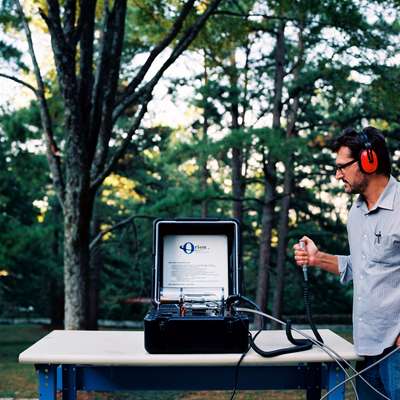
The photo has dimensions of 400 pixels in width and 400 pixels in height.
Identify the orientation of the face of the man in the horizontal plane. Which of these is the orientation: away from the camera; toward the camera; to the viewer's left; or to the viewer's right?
to the viewer's left

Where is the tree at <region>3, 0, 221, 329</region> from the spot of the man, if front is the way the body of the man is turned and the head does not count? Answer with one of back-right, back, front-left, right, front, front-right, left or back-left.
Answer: right

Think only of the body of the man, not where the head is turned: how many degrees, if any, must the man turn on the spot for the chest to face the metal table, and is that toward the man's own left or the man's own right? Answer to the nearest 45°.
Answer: approximately 45° to the man's own right

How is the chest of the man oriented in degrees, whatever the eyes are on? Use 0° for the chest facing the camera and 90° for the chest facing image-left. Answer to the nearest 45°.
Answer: approximately 45°

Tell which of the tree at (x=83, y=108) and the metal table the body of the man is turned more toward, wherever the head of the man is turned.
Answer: the metal table

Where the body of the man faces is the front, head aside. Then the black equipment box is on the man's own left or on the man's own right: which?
on the man's own right
